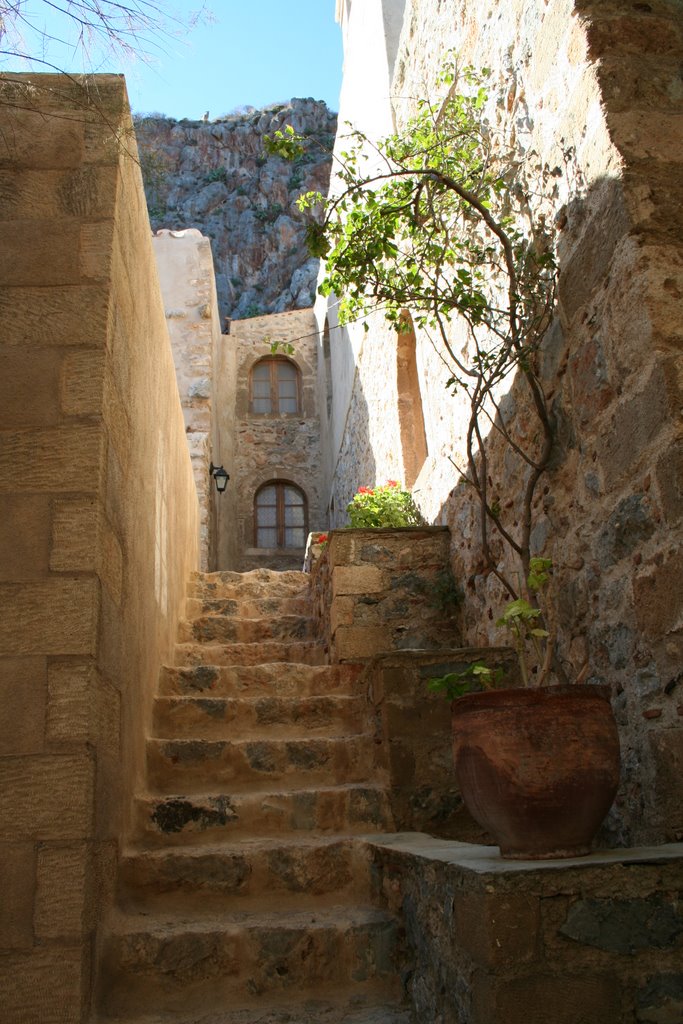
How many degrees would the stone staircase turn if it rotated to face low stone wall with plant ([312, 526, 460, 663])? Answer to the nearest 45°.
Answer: approximately 135° to its left

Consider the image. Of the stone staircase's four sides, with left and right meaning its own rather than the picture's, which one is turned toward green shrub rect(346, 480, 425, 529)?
back

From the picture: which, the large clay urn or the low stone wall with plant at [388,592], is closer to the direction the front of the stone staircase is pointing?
the large clay urn

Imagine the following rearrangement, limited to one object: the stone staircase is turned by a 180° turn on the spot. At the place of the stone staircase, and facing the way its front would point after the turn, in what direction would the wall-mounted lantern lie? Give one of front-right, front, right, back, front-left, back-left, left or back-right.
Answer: front

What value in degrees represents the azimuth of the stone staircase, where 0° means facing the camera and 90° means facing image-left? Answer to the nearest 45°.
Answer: approximately 0°

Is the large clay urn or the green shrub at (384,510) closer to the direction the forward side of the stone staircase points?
the large clay urn
